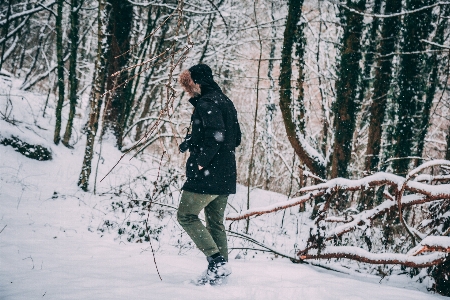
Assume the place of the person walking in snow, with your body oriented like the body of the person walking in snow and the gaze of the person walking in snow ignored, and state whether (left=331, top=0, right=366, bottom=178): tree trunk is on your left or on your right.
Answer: on your right

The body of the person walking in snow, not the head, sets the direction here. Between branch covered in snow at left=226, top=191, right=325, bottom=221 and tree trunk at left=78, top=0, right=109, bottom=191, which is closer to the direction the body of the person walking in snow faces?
the tree trunk

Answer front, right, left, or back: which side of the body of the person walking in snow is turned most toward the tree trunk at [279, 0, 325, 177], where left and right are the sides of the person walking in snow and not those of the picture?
right

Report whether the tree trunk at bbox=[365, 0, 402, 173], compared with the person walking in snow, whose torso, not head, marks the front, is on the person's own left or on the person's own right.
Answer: on the person's own right

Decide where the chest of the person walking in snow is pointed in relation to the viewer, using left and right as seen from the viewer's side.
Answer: facing to the left of the viewer
